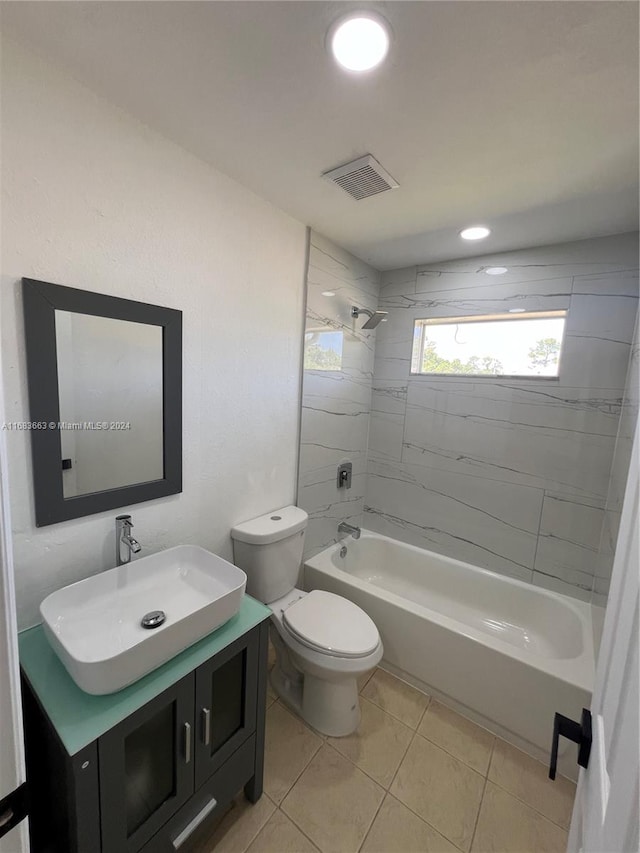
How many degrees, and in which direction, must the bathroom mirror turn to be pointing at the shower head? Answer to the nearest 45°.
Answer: approximately 45° to its left

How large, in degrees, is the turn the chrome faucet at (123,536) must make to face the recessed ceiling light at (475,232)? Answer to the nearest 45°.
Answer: approximately 45° to its left

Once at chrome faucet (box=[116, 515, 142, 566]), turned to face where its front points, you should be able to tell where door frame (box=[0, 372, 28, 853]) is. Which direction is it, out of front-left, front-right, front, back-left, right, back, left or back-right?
front-right

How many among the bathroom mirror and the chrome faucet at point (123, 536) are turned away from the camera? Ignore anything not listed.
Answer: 0

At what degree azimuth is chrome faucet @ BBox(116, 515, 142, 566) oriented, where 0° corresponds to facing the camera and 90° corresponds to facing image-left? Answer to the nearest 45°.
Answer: approximately 315°

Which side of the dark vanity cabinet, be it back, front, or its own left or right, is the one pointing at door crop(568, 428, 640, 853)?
front

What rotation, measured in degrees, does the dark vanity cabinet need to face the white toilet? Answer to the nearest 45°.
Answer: approximately 90° to its left

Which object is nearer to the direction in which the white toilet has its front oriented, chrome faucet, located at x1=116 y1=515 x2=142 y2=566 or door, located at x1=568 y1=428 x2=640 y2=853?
the door

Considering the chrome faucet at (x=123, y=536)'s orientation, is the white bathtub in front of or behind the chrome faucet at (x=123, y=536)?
in front

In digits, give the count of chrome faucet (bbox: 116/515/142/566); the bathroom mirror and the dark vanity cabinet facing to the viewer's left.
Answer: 0

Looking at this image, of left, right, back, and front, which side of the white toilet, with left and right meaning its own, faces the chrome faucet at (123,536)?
right

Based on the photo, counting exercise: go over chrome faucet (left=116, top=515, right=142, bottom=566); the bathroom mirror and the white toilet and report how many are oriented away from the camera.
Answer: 0

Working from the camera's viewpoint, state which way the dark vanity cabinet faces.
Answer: facing the viewer and to the right of the viewer

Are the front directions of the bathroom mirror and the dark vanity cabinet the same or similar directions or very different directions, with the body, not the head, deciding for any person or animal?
same or similar directions
